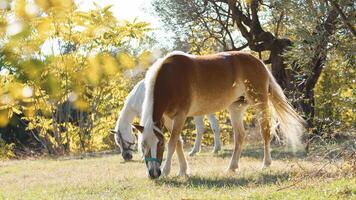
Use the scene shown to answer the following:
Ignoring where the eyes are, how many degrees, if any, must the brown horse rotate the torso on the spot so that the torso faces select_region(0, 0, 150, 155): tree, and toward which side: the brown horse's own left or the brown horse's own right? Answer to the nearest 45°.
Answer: approximately 45° to the brown horse's own right

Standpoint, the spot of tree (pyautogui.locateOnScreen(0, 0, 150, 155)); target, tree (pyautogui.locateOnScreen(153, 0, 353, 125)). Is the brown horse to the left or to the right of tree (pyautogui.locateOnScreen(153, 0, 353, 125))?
right

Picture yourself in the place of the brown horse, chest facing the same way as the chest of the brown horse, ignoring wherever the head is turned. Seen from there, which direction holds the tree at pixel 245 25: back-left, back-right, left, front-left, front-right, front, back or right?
right

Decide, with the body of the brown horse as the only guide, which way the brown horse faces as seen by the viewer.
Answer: to the viewer's left
